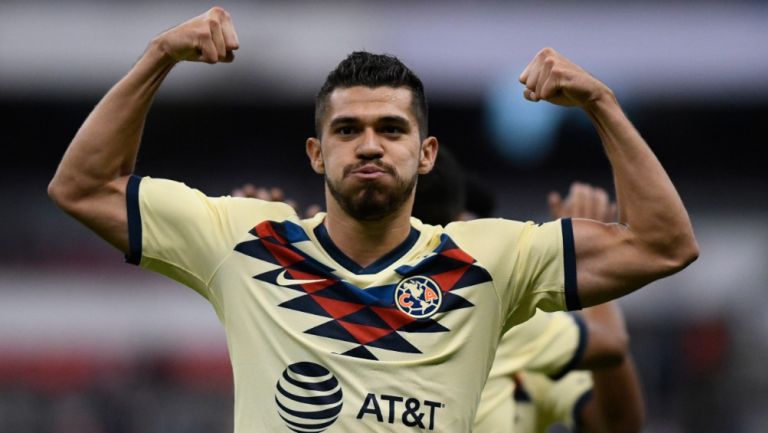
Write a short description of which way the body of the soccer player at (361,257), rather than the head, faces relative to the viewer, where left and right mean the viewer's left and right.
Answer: facing the viewer

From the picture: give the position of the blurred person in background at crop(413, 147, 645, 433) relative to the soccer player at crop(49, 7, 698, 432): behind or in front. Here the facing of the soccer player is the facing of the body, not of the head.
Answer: behind
